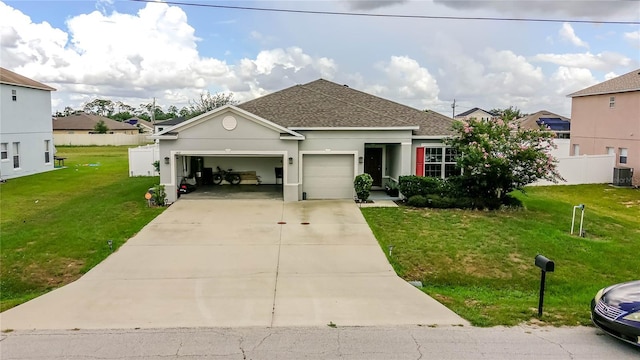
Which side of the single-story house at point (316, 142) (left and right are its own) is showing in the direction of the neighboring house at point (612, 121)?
left

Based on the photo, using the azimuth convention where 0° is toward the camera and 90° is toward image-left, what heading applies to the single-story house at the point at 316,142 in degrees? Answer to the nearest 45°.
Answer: approximately 0°

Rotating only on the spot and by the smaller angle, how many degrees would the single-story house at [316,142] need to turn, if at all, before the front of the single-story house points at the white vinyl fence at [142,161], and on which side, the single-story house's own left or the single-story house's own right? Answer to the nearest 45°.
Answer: approximately 135° to the single-story house's own right

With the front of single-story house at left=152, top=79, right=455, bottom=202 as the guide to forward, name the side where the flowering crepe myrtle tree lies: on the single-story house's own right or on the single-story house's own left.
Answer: on the single-story house's own left

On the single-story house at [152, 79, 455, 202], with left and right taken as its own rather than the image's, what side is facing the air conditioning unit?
left

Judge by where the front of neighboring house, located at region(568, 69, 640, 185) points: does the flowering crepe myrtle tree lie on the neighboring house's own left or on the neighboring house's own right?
on the neighboring house's own right

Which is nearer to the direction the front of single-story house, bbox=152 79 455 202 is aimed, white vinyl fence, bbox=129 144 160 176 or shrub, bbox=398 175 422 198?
the shrub

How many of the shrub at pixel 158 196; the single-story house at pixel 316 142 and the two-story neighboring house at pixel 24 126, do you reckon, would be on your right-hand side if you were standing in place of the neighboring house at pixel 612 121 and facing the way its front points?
3

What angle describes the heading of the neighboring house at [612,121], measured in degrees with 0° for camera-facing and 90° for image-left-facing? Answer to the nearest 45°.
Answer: approximately 315°

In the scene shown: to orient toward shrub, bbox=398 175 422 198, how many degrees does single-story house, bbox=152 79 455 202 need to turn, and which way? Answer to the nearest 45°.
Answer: approximately 90° to its left

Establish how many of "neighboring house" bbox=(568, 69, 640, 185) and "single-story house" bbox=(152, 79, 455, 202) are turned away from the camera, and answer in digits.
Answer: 0
